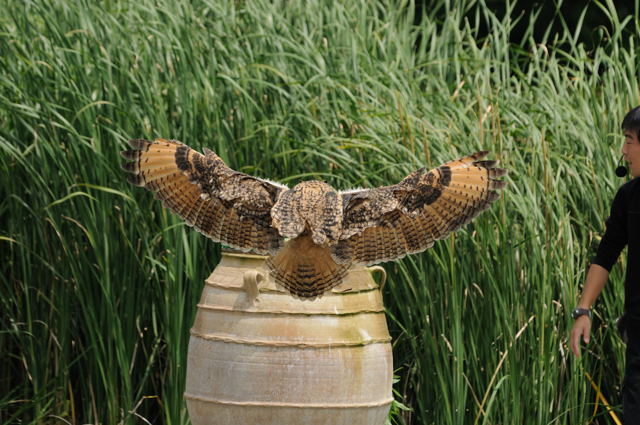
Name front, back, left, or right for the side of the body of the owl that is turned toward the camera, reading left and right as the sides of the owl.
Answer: back

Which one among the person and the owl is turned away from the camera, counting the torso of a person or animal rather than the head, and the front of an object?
the owl

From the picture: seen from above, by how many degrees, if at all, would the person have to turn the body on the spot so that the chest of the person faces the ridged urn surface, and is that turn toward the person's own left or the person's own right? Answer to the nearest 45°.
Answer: approximately 45° to the person's own right

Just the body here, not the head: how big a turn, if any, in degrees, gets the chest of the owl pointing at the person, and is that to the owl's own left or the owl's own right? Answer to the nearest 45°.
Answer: approximately 90° to the owl's own right

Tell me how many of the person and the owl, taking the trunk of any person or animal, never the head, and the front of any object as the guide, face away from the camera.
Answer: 1

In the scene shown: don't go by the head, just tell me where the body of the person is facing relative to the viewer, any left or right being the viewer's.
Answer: facing the viewer and to the left of the viewer
